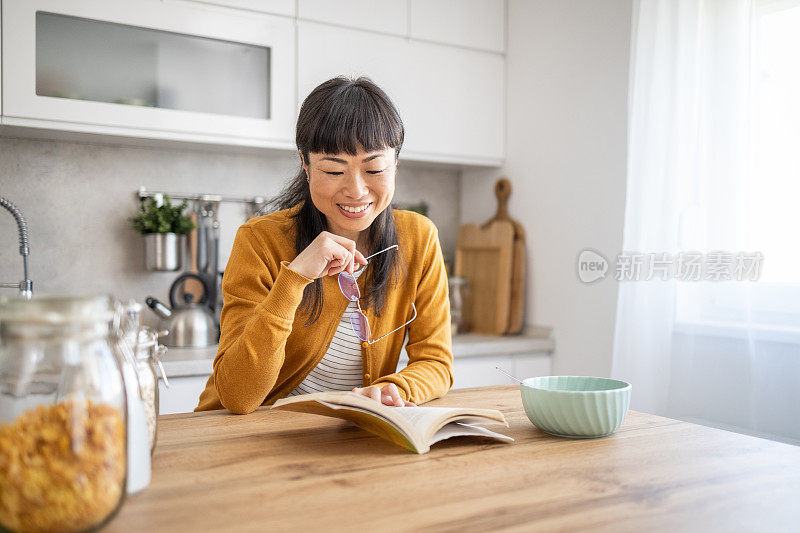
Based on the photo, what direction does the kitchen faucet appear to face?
to the viewer's right

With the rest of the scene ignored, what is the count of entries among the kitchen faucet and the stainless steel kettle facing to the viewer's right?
1

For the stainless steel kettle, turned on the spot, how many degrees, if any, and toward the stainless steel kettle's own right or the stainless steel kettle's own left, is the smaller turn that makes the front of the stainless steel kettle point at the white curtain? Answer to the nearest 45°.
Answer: approximately 135° to the stainless steel kettle's own left

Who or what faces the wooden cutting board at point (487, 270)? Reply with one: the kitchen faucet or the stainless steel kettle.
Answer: the kitchen faucet

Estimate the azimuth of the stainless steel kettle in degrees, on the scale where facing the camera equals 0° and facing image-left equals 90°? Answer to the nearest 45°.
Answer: approximately 90°

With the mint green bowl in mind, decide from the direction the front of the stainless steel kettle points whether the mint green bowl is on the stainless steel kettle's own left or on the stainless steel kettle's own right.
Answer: on the stainless steel kettle's own left

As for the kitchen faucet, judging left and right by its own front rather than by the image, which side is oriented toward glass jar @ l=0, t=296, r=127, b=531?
right

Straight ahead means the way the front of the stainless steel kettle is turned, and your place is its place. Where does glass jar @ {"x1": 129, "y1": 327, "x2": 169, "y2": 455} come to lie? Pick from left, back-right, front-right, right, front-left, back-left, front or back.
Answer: left
